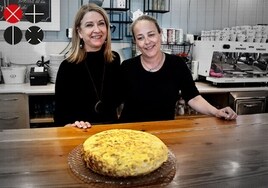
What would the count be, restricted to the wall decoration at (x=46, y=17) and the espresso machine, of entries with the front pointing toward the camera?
2

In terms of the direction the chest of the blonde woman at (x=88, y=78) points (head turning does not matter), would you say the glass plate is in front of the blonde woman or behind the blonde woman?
in front

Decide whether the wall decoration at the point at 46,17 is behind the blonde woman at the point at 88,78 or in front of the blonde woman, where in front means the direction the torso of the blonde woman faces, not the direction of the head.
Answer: behind

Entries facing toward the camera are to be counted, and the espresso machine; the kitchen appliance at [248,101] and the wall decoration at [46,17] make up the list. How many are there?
3

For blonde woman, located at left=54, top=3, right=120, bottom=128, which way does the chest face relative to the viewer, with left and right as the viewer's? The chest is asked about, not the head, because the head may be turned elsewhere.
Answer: facing the viewer and to the right of the viewer

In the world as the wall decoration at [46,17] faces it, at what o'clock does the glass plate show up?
The glass plate is roughly at 12 o'clock from the wall decoration.

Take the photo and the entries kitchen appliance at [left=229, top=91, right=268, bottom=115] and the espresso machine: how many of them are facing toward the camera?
2

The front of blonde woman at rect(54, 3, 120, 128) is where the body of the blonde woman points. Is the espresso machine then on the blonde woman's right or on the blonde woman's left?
on the blonde woman's left

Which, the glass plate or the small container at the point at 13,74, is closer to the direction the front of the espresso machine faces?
the glass plate

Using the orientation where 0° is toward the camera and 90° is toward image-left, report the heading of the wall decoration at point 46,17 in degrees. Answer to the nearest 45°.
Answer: approximately 0°
